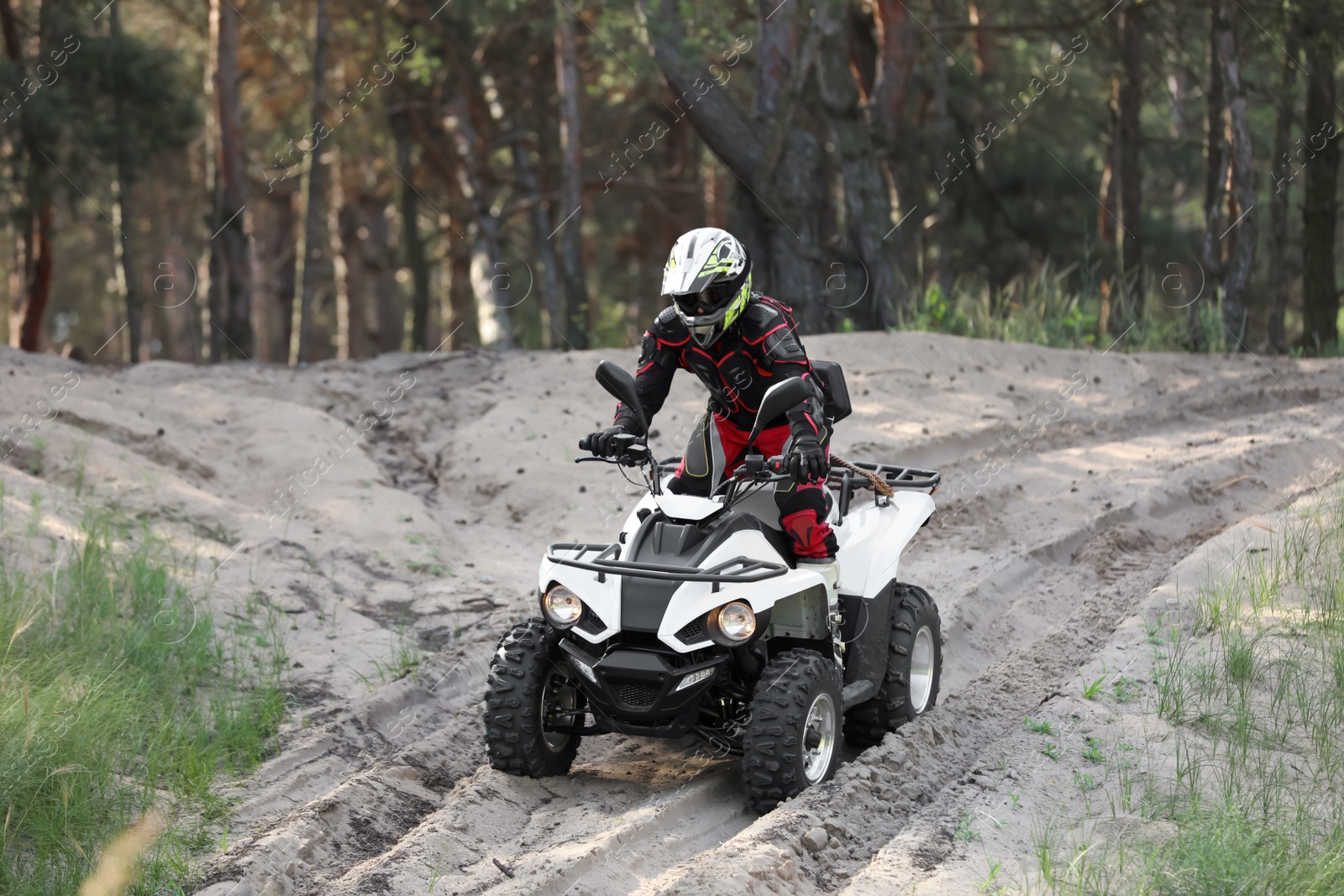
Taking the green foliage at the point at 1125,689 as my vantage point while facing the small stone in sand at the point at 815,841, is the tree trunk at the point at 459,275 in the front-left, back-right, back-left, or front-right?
back-right

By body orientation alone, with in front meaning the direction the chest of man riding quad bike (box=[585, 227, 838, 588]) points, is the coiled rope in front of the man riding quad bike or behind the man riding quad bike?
behind

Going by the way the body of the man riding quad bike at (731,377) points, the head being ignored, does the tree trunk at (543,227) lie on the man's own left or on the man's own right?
on the man's own right

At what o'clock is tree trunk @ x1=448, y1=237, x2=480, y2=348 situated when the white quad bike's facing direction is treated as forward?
The tree trunk is roughly at 4 o'clock from the white quad bike.

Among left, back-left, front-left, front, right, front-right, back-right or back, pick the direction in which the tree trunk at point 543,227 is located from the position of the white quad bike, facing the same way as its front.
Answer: back-right

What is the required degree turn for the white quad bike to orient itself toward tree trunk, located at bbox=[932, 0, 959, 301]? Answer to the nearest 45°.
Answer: approximately 135° to its right

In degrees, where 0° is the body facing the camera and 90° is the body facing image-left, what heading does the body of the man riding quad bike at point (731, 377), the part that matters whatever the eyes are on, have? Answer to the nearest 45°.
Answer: approximately 45°

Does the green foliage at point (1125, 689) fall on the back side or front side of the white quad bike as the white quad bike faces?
on the back side

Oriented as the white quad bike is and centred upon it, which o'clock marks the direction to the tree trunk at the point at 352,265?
The tree trunk is roughly at 4 o'clock from the white quad bike.

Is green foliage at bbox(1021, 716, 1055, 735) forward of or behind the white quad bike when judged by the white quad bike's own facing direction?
behind
